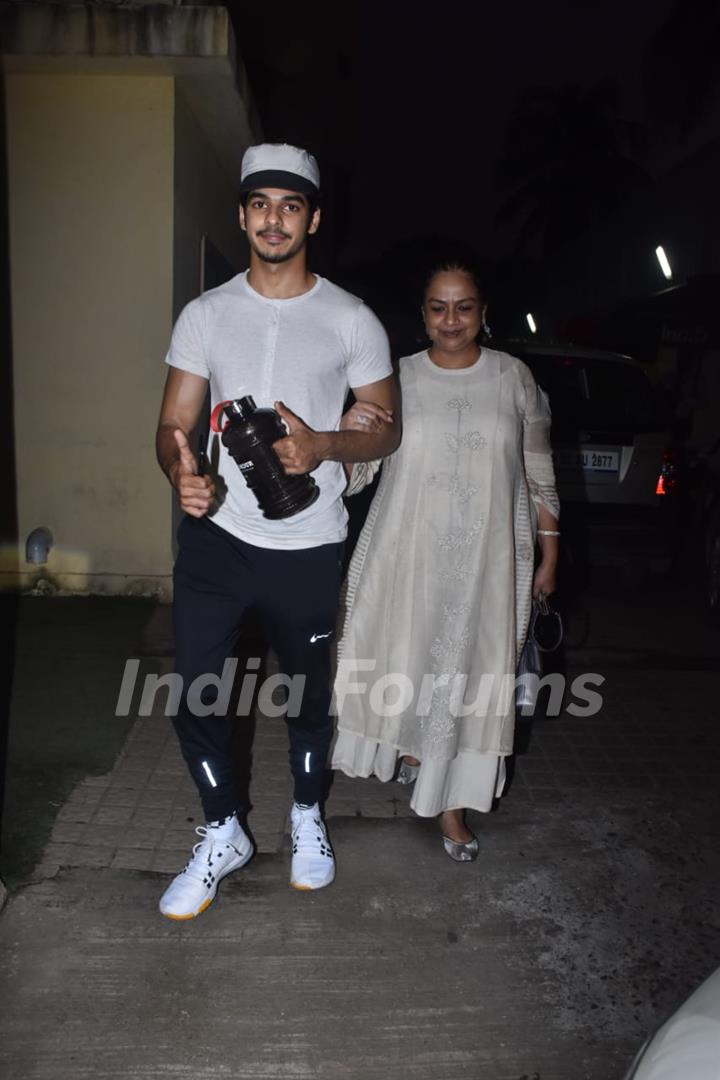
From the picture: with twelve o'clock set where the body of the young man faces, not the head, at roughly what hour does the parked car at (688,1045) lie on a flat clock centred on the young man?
The parked car is roughly at 11 o'clock from the young man.

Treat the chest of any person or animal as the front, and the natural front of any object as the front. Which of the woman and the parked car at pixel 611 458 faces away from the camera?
the parked car

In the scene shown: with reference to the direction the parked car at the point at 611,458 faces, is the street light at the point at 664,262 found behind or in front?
in front

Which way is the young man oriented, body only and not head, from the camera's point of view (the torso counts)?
toward the camera

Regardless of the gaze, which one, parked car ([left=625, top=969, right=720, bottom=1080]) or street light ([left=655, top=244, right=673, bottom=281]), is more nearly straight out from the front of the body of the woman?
the parked car

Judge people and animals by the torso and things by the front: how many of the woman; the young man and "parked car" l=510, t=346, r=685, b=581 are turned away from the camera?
1

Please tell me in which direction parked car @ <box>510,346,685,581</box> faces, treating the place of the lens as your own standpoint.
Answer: facing away from the viewer

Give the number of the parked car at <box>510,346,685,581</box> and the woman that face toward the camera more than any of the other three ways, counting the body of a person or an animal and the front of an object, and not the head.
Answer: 1

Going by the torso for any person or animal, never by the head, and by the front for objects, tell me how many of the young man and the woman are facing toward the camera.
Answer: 2

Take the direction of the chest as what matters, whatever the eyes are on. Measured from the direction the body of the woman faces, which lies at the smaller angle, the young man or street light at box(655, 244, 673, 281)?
the young man

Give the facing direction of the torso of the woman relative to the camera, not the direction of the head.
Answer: toward the camera

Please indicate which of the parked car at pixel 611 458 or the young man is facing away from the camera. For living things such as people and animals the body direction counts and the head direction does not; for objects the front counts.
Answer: the parked car

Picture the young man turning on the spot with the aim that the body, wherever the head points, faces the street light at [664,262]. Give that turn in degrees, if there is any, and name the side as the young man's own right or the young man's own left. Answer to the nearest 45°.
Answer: approximately 135° to the young man's own left

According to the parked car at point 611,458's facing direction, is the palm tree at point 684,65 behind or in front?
in front
